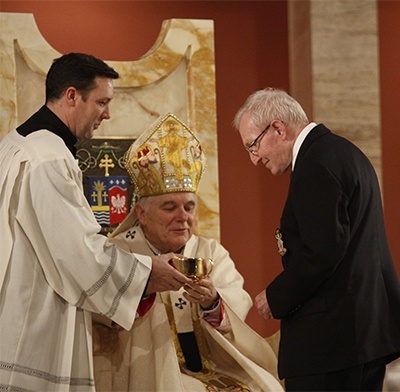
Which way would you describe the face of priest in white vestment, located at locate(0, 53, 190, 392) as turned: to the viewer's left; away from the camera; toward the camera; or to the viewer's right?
to the viewer's right

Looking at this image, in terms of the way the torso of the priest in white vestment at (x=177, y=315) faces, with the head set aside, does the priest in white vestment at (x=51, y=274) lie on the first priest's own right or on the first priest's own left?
on the first priest's own right

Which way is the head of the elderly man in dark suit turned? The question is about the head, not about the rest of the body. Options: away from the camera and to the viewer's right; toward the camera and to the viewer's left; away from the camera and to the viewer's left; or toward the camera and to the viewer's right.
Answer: toward the camera and to the viewer's left

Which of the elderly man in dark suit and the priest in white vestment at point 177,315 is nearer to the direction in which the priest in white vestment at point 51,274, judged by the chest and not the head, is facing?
the elderly man in dark suit

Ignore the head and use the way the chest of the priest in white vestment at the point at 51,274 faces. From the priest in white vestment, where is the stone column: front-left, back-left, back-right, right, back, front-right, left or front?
front-left

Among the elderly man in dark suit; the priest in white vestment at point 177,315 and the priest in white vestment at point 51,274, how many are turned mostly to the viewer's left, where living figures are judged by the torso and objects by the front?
1

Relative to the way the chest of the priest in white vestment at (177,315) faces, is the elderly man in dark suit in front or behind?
in front

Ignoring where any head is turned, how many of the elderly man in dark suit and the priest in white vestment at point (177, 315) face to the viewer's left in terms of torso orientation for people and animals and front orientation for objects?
1

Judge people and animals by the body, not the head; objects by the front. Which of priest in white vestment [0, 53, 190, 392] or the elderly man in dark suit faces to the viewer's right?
the priest in white vestment

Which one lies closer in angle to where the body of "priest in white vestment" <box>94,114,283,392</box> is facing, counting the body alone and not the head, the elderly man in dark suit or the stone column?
the elderly man in dark suit

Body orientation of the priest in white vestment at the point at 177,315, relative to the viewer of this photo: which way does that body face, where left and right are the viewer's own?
facing the viewer and to the right of the viewer

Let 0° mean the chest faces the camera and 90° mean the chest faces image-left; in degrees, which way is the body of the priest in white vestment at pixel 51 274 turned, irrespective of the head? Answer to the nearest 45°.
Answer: approximately 270°

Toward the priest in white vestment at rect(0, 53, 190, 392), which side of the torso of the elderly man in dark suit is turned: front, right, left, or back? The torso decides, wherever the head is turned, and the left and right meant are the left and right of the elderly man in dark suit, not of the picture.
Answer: front

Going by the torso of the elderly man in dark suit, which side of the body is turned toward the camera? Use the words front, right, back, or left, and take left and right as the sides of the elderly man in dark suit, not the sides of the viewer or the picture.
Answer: left

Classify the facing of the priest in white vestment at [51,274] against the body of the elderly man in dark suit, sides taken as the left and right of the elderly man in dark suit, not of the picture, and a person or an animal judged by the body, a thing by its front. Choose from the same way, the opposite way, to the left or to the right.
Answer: the opposite way

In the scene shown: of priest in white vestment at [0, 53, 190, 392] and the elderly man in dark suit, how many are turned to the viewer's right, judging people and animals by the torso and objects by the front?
1
